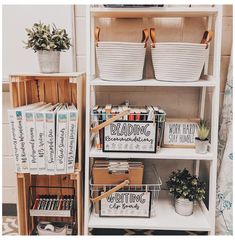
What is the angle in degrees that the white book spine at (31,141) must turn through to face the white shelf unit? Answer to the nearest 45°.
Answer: approximately 90° to its left

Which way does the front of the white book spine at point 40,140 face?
toward the camera

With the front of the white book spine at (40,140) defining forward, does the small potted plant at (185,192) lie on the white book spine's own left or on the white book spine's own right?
on the white book spine's own left

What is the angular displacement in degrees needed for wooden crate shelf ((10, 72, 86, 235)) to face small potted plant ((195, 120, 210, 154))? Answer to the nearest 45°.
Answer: approximately 45° to its left

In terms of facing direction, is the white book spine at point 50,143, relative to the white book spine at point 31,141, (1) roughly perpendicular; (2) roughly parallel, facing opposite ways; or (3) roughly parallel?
roughly parallel

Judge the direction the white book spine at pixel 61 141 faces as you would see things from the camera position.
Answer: facing the viewer

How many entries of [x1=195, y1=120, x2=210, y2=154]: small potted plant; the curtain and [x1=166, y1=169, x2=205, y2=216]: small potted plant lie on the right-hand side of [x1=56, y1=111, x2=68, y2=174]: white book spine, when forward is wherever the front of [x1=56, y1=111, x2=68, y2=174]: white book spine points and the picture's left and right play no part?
0

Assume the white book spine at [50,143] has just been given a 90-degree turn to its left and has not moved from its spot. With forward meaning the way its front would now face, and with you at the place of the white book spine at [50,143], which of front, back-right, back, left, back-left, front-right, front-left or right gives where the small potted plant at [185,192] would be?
front

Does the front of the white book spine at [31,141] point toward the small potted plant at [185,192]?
no

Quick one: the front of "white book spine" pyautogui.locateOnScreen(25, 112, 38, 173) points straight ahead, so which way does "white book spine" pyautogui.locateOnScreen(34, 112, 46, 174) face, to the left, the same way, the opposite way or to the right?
the same way

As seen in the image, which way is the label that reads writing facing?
toward the camera

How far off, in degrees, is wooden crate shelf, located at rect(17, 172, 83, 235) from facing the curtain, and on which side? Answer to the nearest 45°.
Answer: approximately 90° to its left
